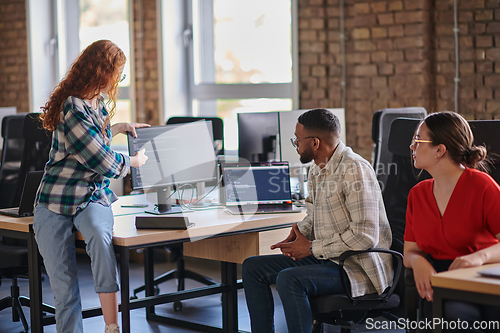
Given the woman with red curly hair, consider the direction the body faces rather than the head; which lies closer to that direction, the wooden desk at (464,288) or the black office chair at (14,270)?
the wooden desk

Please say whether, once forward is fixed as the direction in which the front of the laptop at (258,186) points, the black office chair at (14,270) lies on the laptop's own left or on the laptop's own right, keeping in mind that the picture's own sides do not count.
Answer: on the laptop's own right

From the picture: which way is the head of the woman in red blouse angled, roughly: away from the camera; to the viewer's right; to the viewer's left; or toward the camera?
to the viewer's left

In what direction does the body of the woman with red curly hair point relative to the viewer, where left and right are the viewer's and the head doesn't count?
facing to the right of the viewer

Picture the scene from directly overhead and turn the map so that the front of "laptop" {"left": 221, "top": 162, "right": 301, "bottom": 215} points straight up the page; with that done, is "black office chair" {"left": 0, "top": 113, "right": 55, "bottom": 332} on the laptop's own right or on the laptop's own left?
on the laptop's own right

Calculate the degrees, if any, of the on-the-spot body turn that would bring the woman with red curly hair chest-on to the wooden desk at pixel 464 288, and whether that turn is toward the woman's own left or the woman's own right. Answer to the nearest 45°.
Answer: approximately 45° to the woman's own right

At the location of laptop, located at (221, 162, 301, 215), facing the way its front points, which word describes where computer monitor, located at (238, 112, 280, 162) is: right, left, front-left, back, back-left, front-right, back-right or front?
back

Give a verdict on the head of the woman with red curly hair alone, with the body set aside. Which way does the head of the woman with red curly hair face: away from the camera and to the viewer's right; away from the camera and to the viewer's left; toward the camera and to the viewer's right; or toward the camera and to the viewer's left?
away from the camera and to the viewer's right

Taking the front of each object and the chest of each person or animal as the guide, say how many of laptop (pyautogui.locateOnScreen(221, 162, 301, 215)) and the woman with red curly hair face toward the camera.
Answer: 1

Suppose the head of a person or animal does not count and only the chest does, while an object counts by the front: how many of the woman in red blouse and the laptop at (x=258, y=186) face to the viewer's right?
0
